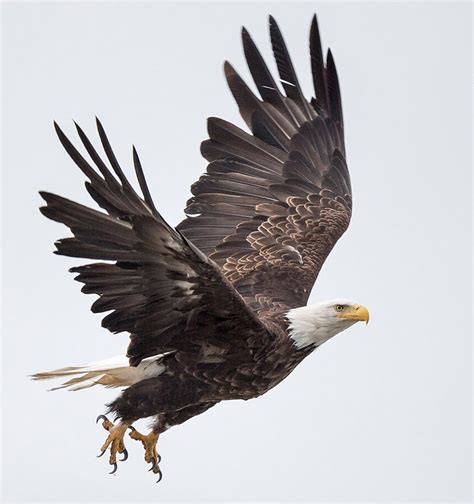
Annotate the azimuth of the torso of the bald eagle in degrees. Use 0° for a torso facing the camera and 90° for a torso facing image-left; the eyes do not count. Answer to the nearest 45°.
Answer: approximately 270°
